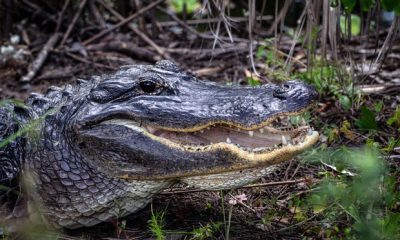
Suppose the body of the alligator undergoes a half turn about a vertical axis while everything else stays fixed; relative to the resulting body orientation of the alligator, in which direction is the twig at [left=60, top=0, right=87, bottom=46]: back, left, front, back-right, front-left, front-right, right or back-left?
right

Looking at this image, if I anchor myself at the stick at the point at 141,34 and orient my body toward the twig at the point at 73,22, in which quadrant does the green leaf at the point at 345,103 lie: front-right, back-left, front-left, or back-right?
back-left

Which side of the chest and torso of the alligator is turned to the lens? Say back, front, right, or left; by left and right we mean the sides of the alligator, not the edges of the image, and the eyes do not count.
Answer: right

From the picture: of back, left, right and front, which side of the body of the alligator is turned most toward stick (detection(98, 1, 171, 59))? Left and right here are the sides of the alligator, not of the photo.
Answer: left

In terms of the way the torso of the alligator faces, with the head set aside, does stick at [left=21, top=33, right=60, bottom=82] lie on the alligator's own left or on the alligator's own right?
on the alligator's own left

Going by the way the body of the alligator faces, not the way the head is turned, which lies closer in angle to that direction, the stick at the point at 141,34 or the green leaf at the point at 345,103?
the green leaf

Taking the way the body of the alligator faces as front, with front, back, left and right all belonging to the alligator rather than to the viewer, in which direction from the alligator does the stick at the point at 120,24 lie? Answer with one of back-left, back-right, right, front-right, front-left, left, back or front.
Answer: left

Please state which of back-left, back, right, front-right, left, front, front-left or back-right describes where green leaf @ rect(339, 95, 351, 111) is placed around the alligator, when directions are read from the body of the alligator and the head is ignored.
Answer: front-left

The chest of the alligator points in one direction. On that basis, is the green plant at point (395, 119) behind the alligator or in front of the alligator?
in front

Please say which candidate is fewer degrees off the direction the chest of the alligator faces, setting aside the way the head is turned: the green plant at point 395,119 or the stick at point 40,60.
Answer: the green plant
